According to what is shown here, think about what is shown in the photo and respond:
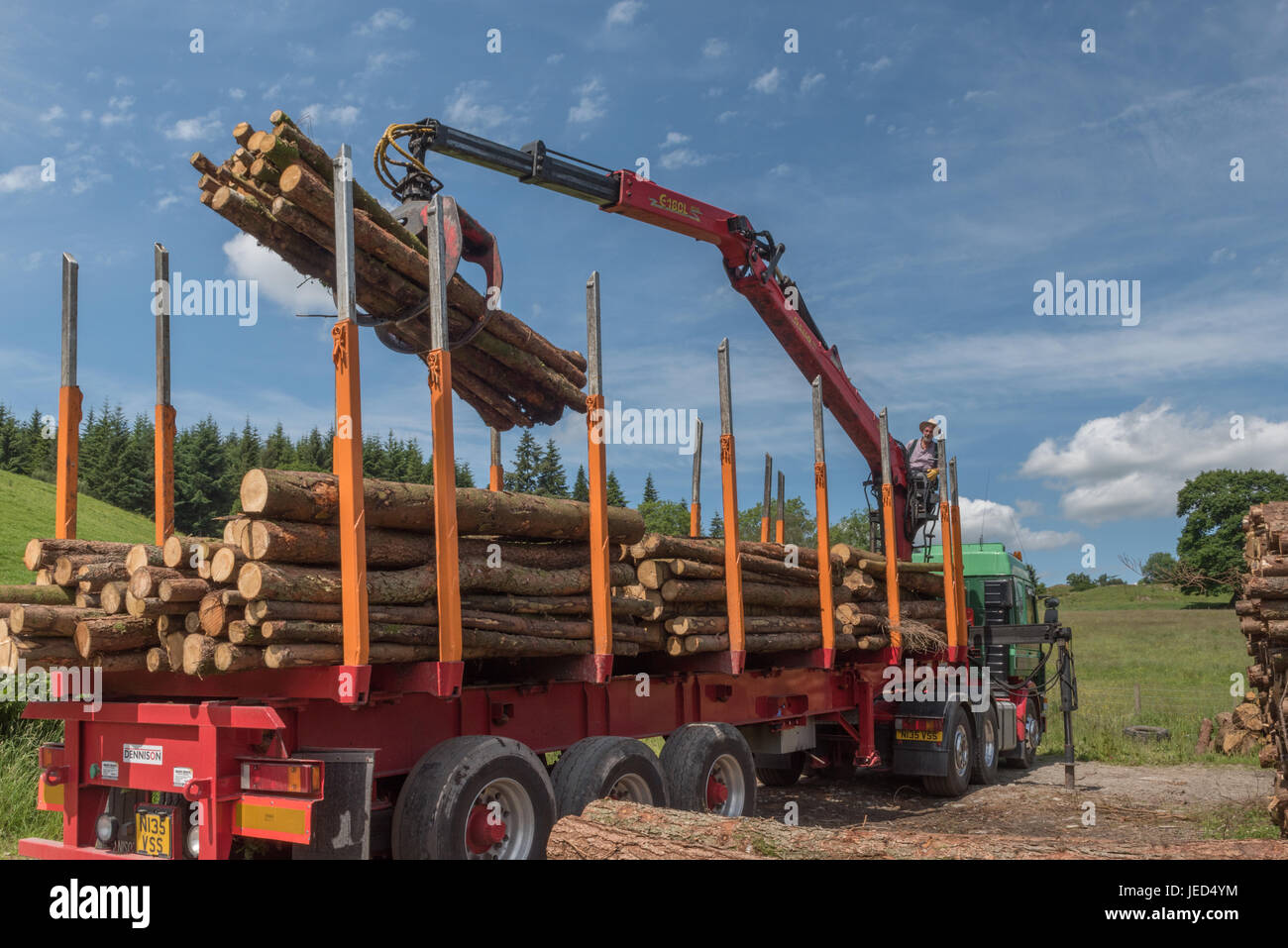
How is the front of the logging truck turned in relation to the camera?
facing away from the viewer and to the right of the viewer

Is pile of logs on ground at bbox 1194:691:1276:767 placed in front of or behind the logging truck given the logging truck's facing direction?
in front

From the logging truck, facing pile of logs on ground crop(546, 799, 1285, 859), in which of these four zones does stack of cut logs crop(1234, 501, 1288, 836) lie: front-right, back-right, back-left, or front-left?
front-left

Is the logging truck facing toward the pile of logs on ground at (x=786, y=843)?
no

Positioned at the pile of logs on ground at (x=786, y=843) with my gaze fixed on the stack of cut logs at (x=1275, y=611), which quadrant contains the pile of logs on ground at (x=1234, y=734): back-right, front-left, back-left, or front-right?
front-left

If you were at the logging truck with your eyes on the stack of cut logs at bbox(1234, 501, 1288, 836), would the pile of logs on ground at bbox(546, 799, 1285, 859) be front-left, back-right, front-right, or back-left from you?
front-right

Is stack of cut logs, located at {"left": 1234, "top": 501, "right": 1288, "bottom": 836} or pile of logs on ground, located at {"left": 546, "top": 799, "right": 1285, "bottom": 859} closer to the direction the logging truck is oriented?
the stack of cut logs
